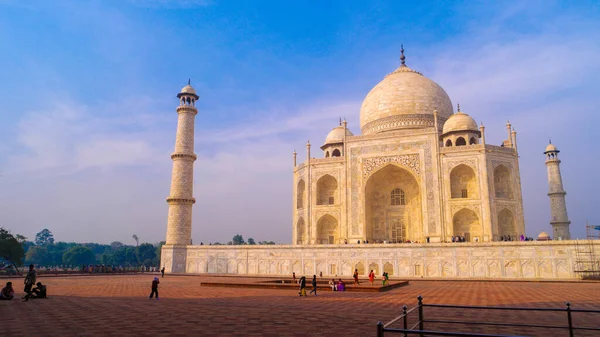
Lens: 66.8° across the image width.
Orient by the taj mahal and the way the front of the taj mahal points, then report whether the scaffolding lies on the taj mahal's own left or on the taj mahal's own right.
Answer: on the taj mahal's own left

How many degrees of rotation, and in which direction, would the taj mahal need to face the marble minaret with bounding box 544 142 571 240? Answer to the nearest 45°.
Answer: approximately 135° to its left

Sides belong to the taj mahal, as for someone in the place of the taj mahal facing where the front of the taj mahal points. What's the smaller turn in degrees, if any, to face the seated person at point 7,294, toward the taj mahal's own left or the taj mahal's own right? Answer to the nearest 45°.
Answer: approximately 45° to the taj mahal's own right

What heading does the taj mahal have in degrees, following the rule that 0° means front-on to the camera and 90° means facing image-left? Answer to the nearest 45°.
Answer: approximately 0°

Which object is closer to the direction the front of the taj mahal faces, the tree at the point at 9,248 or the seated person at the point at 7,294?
the seated person

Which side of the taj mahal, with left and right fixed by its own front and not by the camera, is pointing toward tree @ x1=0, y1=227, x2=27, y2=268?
right

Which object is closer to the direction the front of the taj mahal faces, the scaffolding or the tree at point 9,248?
the scaffolding
